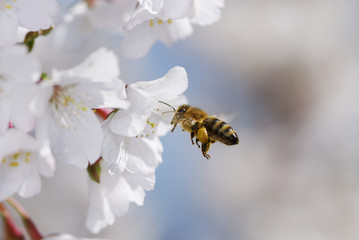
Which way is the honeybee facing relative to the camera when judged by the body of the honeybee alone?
to the viewer's left
